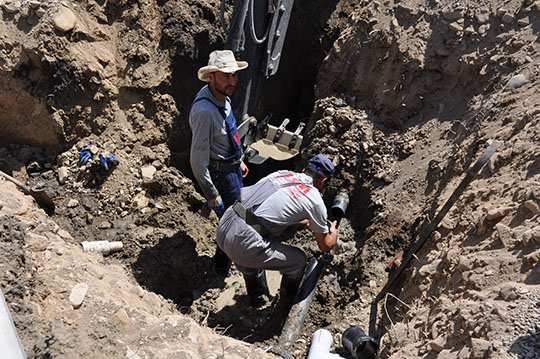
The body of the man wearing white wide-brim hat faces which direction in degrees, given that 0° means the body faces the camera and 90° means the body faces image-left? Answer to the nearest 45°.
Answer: approximately 315°

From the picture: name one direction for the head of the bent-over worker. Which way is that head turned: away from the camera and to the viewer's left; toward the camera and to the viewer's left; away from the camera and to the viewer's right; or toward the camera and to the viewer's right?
away from the camera and to the viewer's right

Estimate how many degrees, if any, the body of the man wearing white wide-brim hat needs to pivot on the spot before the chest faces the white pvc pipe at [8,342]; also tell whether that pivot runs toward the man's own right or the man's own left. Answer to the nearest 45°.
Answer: approximately 45° to the man's own right

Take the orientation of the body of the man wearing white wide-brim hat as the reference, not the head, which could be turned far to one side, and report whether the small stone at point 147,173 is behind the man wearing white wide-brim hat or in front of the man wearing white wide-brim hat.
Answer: behind

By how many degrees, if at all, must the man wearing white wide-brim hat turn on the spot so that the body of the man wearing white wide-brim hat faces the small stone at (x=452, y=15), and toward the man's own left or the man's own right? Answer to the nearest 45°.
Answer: approximately 90° to the man's own left

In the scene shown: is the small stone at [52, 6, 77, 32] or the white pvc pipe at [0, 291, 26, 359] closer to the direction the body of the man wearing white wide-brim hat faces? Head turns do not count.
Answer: the white pvc pipe

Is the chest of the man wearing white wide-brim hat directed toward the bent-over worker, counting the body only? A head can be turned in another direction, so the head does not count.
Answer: yes

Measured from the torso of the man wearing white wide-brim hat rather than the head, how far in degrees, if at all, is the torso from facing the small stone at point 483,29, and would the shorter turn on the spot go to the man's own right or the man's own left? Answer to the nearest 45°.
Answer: approximately 45° to the man's own left

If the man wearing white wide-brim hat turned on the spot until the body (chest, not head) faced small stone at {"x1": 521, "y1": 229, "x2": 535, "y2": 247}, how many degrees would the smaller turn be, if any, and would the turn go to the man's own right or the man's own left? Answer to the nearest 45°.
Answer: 0° — they already face it

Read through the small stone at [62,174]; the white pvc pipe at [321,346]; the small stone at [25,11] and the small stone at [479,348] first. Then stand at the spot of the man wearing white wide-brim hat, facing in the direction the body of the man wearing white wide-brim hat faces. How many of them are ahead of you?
2
